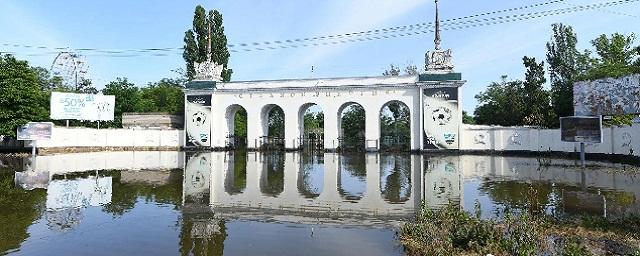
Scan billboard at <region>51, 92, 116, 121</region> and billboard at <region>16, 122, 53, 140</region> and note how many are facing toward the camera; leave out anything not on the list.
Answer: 2

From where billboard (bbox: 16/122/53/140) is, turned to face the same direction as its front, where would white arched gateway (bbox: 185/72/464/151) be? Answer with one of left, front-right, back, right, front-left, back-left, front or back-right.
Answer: left

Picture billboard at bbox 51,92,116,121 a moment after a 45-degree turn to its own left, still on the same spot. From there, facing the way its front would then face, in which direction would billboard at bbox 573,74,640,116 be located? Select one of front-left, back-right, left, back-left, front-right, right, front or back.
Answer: front

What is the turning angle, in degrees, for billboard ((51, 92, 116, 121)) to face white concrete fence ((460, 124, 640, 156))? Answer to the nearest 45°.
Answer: approximately 45° to its left

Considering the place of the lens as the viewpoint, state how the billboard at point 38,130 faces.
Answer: facing the viewer

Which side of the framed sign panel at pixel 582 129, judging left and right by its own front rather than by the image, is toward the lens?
front

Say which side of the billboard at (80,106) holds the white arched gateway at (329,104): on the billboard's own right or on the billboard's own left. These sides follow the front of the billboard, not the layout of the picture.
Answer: on the billboard's own left

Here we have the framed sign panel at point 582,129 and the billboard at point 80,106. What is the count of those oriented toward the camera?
2

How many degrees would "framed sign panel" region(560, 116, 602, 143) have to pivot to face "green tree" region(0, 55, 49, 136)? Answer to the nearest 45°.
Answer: approximately 90° to its right

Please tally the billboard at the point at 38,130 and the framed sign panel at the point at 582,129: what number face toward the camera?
2

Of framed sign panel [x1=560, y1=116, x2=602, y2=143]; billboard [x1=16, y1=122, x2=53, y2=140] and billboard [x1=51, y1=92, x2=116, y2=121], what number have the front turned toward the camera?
3
